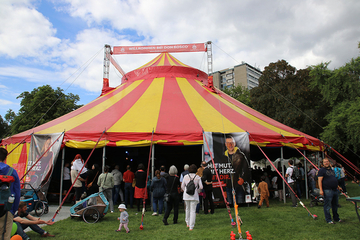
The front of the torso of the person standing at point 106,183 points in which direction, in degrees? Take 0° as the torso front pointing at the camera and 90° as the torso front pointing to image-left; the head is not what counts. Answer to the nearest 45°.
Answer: approximately 180°

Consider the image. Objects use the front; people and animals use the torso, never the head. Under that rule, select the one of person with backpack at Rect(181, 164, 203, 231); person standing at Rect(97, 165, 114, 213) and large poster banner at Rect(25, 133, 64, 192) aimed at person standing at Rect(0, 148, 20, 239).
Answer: the large poster banner

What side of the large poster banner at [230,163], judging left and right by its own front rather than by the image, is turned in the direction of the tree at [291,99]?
back

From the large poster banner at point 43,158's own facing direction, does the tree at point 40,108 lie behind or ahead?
behind

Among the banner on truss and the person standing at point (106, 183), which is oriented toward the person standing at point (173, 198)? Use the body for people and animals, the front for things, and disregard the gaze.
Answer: the banner on truss

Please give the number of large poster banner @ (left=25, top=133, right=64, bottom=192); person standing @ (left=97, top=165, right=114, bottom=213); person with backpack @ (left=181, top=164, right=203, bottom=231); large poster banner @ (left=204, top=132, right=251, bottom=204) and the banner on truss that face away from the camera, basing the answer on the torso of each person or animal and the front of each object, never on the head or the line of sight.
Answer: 2

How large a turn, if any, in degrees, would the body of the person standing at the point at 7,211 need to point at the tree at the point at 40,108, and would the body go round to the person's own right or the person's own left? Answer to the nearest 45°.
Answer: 0° — they already face it

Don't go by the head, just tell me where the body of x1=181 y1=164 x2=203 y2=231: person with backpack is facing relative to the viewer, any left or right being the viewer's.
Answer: facing away from the viewer

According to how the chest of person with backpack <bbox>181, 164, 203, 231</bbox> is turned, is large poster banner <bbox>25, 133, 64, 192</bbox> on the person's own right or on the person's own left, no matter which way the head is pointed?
on the person's own left
